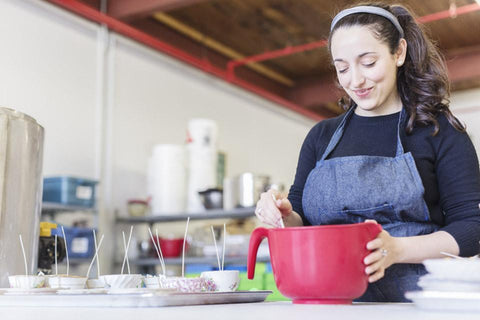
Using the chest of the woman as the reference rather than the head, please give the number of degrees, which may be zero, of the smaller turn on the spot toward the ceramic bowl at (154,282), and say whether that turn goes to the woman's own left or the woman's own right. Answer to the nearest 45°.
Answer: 0° — they already face it

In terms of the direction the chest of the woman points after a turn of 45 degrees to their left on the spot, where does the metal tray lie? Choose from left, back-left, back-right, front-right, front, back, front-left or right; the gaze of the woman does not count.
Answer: front-right

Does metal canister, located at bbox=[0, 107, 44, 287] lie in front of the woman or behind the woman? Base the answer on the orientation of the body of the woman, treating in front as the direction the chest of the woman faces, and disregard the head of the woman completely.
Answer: in front

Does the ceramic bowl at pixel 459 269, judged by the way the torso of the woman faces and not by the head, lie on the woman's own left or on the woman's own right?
on the woman's own left

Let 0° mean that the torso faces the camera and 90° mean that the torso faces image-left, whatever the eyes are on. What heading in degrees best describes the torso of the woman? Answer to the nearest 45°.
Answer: approximately 45°

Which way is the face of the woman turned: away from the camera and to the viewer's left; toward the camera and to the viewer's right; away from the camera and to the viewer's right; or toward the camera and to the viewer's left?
toward the camera and to the viewer's left

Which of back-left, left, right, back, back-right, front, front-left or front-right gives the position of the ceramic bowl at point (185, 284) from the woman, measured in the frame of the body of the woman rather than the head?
front

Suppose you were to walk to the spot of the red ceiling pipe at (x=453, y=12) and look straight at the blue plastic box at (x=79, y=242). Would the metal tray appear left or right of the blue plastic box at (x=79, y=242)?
left

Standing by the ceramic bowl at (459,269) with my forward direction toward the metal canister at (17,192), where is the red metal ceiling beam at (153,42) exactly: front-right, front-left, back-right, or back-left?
front-right

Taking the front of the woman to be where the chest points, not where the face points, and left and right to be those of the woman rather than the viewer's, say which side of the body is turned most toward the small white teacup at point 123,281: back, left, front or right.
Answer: front

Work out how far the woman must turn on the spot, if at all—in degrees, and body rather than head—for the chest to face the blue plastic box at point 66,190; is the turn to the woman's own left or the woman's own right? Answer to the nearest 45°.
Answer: approximately 90° to the woman's own right

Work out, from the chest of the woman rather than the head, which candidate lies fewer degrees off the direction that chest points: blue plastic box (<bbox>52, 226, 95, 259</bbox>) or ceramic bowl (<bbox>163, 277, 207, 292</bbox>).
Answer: the ceramic bowl

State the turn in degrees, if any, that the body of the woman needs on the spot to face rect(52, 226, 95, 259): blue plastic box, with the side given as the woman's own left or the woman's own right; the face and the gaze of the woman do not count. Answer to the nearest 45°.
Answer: approximately 90° to the woman's own right

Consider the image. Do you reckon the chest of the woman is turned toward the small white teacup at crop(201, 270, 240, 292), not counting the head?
yes
